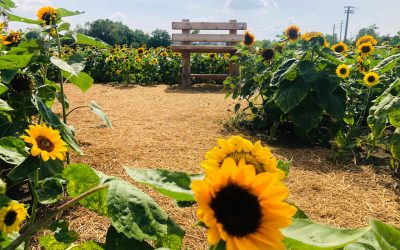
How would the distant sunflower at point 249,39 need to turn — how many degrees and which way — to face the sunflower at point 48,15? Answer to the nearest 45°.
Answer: approximately 45° to its left

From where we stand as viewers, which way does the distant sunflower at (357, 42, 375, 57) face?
facing the viewer

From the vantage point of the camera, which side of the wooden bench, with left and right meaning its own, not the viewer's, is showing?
front

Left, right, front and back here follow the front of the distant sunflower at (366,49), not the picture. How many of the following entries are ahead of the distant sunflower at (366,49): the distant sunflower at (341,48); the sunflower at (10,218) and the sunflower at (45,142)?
2

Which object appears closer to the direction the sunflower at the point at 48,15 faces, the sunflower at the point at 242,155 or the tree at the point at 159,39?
the sunflower

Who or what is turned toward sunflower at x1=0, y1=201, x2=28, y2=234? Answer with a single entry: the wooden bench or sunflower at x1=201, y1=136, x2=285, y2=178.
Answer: the wooden bench

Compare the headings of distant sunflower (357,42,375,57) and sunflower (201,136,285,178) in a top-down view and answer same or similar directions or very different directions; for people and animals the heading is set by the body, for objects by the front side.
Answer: same or similar directions

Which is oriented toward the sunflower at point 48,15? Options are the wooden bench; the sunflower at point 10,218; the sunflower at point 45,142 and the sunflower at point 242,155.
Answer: the wooden bench

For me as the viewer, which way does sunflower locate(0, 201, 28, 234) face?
facing the viewer and to the left of the viewer

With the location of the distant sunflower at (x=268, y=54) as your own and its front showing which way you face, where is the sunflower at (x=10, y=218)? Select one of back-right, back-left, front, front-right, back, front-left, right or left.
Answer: front

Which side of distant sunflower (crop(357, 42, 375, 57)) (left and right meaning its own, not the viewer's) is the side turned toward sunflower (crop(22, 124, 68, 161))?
front

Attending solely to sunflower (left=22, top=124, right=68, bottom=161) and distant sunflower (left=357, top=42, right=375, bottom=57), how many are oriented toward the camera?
2

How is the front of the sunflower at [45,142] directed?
toward the camera

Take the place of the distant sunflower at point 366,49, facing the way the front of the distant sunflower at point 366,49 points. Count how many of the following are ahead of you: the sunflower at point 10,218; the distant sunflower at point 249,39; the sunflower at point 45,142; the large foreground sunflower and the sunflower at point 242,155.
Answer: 4

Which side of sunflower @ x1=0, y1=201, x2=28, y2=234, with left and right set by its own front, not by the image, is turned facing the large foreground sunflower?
left

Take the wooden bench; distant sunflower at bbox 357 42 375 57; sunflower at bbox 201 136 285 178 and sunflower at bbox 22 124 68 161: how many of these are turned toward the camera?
4

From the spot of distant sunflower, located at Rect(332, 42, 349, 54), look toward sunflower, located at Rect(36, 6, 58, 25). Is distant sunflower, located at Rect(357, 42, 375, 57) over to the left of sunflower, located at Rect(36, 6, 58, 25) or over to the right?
left

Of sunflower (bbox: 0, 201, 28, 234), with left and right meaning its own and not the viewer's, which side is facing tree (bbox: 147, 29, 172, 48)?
back

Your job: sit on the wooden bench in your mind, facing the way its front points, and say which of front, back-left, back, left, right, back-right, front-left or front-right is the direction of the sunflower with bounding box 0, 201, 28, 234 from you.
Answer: front
